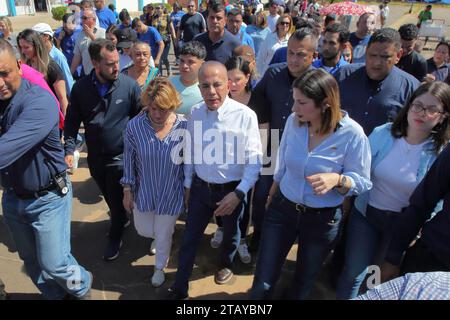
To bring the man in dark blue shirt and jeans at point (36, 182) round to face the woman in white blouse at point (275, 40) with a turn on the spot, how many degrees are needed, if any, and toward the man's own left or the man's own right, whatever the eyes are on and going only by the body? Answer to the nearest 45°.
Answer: approximately 180°

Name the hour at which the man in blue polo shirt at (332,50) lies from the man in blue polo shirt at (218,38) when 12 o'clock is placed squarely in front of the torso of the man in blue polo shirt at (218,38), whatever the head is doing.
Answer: the man in blue polo shirt at (332,50) is roughly at 10 o'clock from the man in blue polo shirt at (218,38).

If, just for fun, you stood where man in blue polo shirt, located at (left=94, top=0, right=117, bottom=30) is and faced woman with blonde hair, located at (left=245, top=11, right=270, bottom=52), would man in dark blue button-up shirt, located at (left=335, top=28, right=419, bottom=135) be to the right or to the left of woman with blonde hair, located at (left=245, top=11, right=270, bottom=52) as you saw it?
right

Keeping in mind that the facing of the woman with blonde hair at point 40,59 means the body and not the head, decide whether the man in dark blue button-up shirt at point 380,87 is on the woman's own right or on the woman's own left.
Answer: on the woman's own left

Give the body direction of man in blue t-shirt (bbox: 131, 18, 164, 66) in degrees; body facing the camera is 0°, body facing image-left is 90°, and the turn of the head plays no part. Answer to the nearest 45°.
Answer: approximately 45°

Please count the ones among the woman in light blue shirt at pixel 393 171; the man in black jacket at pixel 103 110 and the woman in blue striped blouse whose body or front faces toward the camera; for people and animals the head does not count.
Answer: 3

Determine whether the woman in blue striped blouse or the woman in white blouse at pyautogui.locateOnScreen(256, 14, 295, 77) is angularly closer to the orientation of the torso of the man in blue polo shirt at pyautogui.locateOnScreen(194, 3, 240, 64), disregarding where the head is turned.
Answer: the woman in blue striped blouse

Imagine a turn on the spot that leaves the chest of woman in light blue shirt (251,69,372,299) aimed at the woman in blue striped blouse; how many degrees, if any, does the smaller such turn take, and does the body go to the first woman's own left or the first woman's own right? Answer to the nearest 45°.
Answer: approximately 45° to the first woman's own right

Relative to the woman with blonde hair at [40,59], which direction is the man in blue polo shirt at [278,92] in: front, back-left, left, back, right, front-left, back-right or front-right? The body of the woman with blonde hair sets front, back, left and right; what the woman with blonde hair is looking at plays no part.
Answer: left
